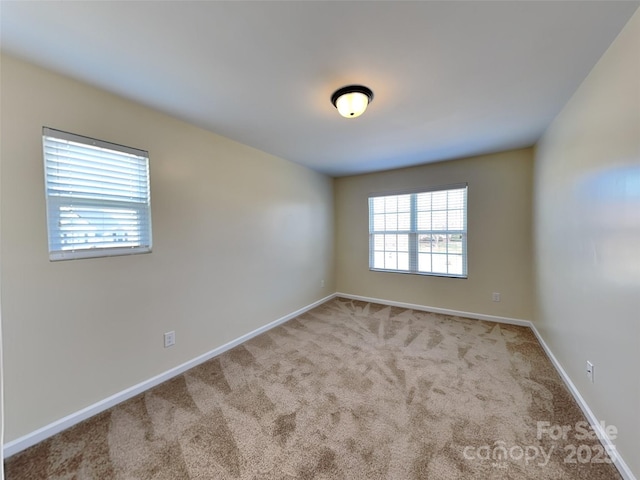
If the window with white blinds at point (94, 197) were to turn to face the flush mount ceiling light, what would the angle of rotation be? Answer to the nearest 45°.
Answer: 0° — it already faces it

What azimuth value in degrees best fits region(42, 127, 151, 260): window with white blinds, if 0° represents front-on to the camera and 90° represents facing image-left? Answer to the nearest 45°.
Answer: approximately 315°

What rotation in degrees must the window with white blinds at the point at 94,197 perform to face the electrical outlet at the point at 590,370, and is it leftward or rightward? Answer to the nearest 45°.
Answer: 0° — it already faces it

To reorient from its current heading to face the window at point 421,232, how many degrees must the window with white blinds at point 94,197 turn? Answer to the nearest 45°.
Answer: approximately 45° to its left
